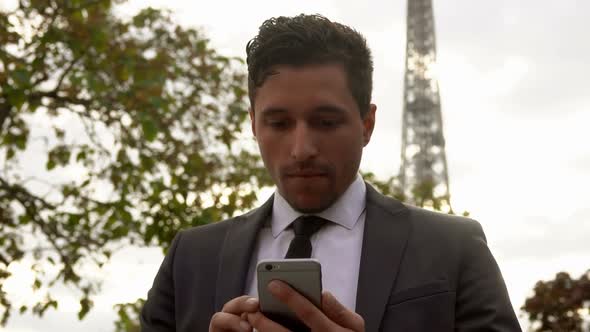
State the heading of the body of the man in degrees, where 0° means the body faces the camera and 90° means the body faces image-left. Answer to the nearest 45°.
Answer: approximately 0°

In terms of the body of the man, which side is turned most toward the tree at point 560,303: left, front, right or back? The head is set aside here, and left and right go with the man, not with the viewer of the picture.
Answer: back
